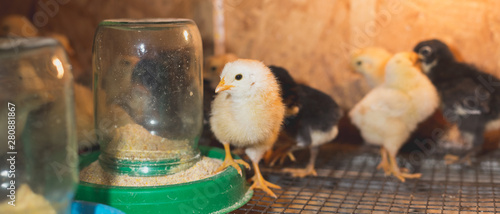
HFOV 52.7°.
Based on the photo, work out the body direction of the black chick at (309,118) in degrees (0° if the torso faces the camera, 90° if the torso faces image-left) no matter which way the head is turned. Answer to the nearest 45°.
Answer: approximately 90°

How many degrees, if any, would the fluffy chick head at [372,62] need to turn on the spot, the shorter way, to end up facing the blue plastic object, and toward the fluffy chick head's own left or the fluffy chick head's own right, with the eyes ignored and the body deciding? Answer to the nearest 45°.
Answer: approximately 45° to the fluffy chick head's own left

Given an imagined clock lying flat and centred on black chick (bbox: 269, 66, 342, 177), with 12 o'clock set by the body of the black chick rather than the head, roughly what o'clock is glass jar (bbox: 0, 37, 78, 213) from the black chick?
The glass jar is roughly at 10 o'clock from the black chick.

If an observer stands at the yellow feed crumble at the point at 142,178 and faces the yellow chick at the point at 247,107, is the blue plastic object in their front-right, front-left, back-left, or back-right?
back-right

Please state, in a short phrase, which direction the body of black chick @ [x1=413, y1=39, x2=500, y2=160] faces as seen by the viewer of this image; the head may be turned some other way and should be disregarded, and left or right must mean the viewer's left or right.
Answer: facing to the left of the viewer

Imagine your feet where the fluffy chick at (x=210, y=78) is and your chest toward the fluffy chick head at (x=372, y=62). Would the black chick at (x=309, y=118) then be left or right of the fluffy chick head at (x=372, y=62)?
right

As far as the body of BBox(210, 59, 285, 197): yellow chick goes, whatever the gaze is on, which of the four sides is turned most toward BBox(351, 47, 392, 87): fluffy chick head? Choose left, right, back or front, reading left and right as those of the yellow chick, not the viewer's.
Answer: back

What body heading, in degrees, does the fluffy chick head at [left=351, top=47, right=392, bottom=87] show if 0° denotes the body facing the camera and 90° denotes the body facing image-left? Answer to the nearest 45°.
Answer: approximately 90°

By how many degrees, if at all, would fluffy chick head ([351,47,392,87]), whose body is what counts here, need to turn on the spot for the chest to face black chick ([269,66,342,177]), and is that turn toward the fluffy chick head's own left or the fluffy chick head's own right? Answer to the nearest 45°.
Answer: approximately 45° to the fluffy chick head's own left
